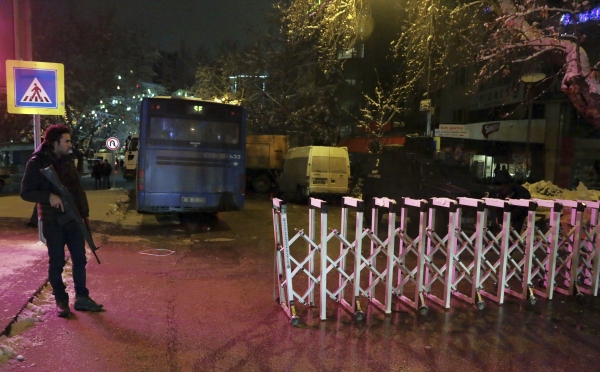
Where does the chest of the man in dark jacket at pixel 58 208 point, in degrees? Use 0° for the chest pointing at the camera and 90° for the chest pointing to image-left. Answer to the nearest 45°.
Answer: approximately 315°

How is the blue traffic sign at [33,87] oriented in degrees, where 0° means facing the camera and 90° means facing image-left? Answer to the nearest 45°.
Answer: approximately 0°

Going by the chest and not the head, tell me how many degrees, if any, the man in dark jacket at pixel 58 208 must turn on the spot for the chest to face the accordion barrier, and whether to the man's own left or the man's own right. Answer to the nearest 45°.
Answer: approximately 45° to the man's own left

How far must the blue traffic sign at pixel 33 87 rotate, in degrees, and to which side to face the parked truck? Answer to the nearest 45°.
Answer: approximately 135° to its left

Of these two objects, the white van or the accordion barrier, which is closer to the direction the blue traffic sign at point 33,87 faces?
the accordion barrier
